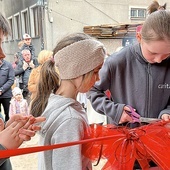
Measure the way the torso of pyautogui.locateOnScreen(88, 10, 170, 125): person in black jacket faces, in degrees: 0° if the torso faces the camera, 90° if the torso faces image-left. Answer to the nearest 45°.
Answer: approximately 0°

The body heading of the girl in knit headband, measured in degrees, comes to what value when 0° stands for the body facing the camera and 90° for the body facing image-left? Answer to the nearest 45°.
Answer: approximately 270°

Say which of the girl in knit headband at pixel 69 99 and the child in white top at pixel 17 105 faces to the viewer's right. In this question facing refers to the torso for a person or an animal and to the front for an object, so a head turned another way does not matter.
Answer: the girl in knit headband

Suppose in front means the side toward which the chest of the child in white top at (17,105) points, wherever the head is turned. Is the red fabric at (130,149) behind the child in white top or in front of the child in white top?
in front

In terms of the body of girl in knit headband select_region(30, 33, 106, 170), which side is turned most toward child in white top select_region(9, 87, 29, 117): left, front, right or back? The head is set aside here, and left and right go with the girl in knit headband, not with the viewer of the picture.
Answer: left

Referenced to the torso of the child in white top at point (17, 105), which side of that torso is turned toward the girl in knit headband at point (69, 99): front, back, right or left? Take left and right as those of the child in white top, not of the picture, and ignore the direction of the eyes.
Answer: front

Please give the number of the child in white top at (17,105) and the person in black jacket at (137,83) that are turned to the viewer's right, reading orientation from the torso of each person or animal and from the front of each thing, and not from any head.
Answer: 0
